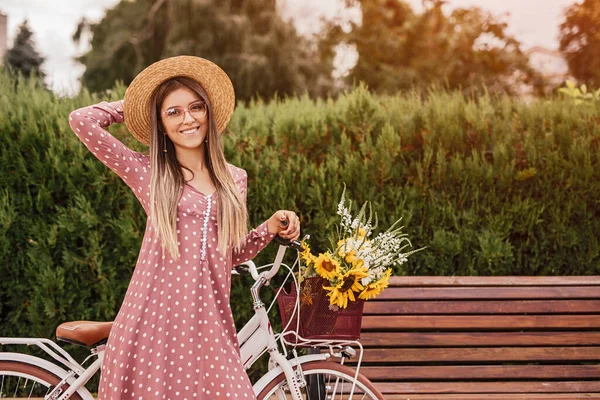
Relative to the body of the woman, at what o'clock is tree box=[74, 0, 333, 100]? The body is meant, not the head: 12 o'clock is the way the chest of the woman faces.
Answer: The tree is roughly at 6 o'clock from the woman.

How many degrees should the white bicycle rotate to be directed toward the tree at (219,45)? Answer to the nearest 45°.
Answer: approximately 90° to its left

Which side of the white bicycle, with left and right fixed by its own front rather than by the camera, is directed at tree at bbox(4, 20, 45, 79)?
left

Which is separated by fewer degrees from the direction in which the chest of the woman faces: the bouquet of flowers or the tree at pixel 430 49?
the bouquet of flowers

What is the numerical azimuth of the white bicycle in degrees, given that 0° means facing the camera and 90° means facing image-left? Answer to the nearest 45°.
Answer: approximately 270°

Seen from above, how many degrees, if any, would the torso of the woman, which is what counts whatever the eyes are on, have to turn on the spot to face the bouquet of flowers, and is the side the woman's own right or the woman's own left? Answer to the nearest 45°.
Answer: approximately 90° to the woman's own left

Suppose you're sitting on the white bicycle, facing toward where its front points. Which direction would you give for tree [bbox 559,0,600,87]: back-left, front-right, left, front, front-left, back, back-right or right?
front-left
